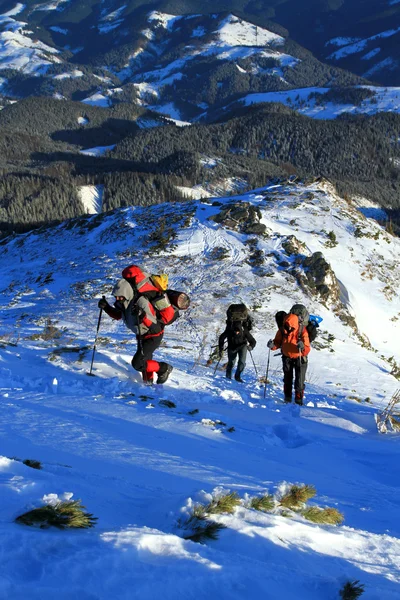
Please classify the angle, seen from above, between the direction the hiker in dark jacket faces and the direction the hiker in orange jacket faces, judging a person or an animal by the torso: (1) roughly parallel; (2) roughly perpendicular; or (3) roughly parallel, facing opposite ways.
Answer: roughly parallel

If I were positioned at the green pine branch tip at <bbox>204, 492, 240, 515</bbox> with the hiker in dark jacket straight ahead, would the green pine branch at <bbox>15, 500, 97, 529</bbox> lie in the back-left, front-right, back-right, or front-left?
back-left
